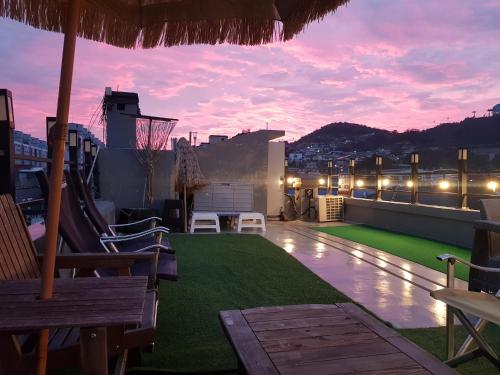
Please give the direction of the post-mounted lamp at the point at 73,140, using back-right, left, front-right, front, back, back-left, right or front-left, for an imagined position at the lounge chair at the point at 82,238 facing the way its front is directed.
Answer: left

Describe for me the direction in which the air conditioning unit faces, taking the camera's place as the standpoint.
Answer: facing the viewer

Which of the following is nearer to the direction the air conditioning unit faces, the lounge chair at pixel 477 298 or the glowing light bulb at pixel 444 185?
the lounge chair

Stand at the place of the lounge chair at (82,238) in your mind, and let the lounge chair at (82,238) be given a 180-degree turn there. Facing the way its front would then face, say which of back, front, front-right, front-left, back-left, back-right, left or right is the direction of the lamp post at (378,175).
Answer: back-right

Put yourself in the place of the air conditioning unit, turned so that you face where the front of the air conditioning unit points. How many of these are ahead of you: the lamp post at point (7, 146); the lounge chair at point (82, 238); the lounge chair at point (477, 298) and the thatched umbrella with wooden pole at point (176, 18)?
4

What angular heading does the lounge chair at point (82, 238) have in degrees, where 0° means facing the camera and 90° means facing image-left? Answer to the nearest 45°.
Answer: approximately 270°

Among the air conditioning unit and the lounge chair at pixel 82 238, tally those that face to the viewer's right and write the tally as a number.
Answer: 1

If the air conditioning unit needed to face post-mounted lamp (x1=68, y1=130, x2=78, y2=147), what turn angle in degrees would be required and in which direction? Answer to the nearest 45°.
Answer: approximately 45° to its right

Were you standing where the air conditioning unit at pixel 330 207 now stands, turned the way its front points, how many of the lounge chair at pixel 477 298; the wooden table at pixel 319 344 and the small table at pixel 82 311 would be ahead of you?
3

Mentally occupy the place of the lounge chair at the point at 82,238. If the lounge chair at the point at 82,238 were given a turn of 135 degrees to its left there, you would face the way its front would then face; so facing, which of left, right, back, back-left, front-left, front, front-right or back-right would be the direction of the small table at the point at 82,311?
back-left

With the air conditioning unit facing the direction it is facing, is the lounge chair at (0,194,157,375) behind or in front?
in front

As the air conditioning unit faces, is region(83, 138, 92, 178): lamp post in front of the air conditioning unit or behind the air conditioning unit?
in front

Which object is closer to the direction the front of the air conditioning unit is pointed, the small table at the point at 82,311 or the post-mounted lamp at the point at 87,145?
the small table

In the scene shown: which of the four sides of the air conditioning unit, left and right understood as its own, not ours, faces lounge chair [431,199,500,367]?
front
